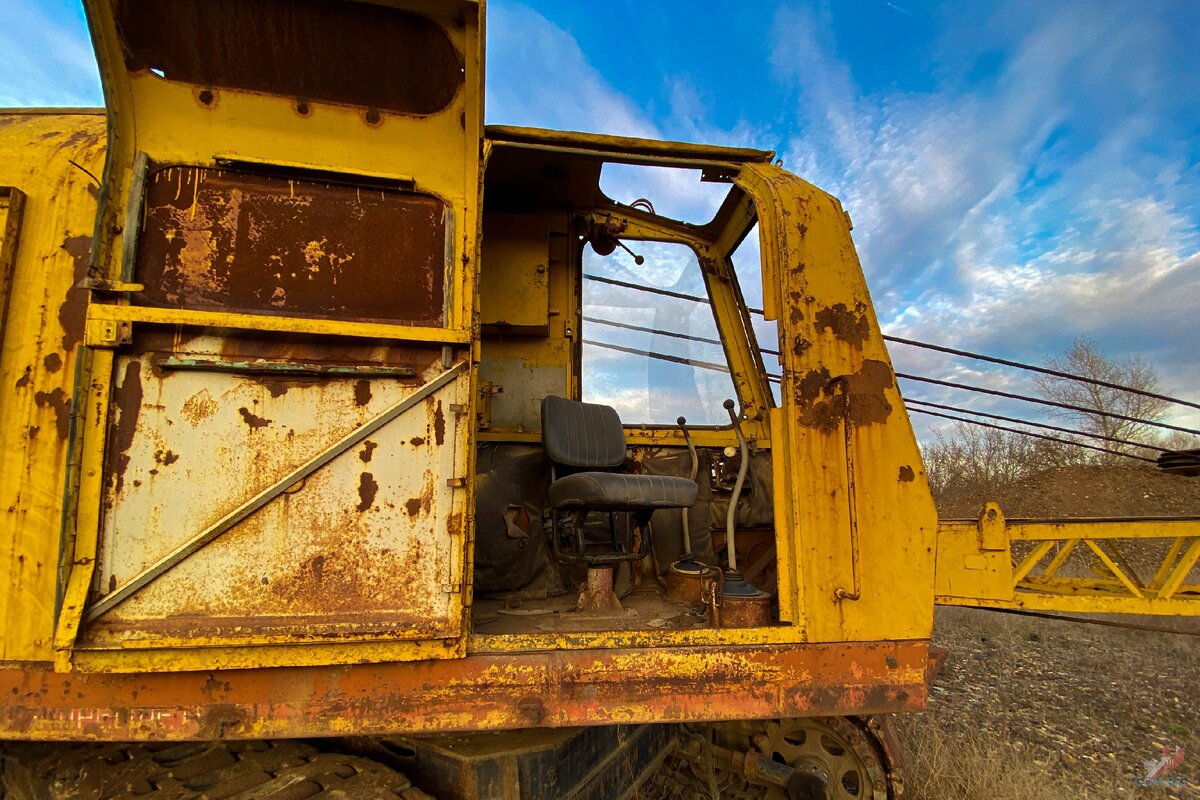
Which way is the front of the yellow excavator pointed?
to the viewer's right
